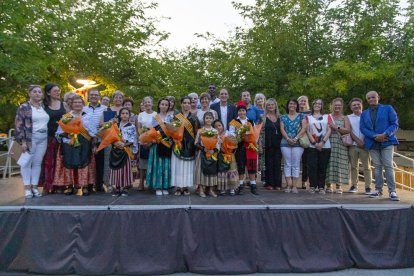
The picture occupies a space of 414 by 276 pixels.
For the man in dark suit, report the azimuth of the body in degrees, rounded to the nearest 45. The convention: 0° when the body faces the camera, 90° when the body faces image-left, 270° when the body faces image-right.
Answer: approximately 0°

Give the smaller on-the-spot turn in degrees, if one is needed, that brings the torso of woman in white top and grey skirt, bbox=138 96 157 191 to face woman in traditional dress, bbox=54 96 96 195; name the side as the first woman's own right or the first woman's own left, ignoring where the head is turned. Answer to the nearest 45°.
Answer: approximately 90° to the first woman's own right

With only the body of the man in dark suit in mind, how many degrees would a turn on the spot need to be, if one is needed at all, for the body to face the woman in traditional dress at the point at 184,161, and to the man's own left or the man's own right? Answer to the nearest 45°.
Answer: approximately 45° to the man's own right

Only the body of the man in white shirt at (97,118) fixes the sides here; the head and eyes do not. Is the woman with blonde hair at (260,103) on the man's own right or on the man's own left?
on the man's own left

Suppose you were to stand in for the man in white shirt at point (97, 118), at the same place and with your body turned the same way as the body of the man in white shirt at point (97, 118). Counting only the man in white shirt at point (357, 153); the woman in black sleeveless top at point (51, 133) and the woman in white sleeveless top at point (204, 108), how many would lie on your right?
1

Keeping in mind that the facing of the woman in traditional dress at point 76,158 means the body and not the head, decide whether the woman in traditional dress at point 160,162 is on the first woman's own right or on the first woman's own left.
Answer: on the first woman's own left

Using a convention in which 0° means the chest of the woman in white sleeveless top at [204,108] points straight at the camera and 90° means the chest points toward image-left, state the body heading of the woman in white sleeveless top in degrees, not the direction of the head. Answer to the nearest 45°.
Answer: approximately 0°

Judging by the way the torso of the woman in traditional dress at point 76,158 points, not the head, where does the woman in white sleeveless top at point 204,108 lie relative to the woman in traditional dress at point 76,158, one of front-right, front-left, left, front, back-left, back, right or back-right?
left

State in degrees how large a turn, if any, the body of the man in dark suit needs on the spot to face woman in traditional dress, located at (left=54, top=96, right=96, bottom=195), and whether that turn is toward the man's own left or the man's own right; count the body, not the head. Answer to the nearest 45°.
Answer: approximately 90° to the man's own right

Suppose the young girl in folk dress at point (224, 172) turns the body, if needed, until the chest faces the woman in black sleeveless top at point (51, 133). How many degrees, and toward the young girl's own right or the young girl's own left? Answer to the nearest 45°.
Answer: approximately 90° to the young girl's own right
